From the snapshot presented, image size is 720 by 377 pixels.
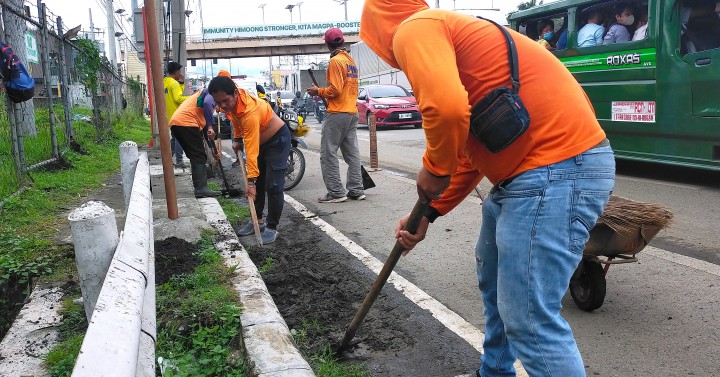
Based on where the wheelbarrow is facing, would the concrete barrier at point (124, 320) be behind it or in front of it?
in front

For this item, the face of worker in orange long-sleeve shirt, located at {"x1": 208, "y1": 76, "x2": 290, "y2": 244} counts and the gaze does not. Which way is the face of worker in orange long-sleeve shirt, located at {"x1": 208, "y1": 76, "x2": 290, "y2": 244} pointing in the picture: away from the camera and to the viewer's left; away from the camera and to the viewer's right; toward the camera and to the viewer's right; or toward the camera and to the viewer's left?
toward the camera and to the viewer's left

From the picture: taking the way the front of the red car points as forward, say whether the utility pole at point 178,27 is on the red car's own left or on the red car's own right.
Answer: on the red car's own right

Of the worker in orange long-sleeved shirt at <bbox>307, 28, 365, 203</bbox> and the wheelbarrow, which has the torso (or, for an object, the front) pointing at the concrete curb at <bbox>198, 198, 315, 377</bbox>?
the wheelbarrow

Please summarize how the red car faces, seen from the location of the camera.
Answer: facing the viewer and to the right of the viewer

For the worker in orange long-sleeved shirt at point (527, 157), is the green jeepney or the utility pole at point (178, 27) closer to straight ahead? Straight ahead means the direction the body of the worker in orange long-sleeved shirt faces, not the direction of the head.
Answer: the utility pole

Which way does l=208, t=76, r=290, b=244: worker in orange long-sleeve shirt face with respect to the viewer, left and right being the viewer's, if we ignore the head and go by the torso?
facing the viewer and to the left of the viewer

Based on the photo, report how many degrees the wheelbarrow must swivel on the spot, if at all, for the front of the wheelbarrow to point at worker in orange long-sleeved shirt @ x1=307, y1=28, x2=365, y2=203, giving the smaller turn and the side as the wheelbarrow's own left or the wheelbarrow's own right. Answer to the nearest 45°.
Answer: approximately 90° to the wheelbarrow's own right

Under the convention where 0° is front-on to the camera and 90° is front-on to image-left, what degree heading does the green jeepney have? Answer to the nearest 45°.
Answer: approximately 315°

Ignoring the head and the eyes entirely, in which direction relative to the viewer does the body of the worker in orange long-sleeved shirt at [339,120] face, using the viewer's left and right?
facing away from the viewer and to the left of the viewer

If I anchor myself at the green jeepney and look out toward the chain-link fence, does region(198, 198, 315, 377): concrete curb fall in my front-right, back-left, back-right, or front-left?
front-left

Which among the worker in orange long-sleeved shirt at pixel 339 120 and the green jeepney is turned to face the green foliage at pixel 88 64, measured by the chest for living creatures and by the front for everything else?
the worker in orange long-sleeved shirt

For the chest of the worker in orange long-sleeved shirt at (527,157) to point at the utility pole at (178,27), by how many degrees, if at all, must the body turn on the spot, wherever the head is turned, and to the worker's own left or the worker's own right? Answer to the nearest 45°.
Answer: approximately 45° to the worker's own right

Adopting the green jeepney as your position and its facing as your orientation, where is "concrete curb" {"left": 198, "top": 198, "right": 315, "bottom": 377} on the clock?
The concrete curb is roughly at 2 o'clock from the green jeepney.

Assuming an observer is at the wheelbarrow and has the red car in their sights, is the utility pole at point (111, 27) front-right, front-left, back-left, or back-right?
front-left

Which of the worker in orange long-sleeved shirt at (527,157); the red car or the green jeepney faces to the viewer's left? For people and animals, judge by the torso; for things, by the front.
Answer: the worker in orange long-sleeved shirt
